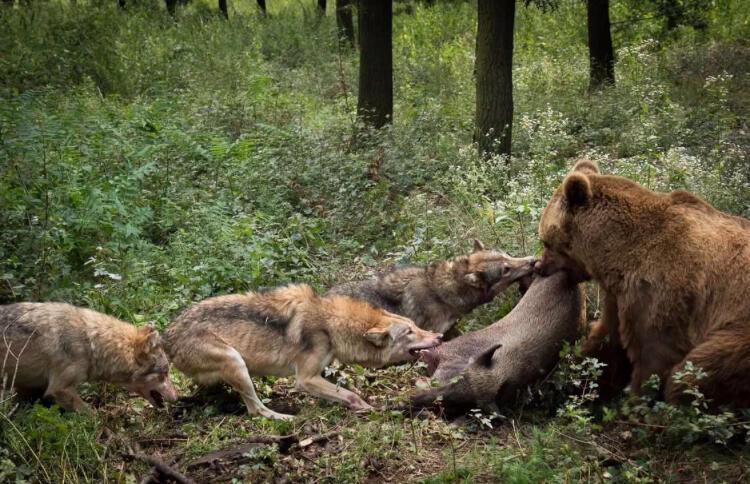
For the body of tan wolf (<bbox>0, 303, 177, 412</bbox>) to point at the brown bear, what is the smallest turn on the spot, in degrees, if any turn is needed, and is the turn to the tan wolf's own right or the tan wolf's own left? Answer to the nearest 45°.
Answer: approximately 45° to the tan wolf's own right

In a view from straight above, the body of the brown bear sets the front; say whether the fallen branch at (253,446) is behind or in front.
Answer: in front

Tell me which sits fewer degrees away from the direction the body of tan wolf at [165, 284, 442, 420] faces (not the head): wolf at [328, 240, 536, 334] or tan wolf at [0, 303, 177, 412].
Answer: the wolf

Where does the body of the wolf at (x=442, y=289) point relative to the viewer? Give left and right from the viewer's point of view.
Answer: facing to the right of the viewer

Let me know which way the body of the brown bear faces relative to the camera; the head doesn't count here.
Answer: to the viewer's left

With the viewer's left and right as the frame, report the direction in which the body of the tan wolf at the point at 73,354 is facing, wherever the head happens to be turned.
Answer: facing to the right of the viewer

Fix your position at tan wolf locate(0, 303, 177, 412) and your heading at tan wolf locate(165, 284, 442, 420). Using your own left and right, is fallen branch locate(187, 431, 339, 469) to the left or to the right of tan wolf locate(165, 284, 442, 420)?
right

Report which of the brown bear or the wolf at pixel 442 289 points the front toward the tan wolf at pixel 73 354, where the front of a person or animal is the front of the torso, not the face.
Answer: the brown bear

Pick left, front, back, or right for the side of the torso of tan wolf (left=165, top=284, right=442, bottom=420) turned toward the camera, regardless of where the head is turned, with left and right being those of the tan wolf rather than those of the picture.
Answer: right

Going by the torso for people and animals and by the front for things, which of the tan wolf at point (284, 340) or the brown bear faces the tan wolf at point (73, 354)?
the brown bear

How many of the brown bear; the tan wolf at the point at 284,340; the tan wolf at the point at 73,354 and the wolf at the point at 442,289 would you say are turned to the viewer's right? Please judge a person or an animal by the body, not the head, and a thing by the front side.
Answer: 3

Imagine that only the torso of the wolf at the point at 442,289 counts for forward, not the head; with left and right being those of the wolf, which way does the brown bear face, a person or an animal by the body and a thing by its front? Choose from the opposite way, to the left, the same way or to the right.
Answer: the opposite way

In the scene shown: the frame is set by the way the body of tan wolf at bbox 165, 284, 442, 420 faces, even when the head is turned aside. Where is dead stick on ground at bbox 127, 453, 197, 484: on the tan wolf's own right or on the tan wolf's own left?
on the tan wolf's own right
